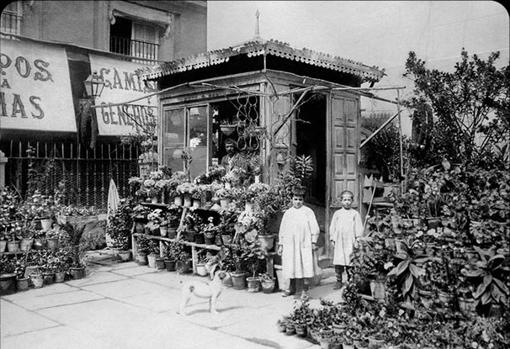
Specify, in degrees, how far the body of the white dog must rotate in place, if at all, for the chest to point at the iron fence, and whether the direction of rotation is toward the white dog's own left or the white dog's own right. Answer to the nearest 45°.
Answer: approximately 135° to the white dog's own left

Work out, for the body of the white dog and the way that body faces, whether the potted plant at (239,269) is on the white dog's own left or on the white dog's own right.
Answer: on the white dog's own left

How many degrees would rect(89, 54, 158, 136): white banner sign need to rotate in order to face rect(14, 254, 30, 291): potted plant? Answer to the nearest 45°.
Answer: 0° — it already faces it

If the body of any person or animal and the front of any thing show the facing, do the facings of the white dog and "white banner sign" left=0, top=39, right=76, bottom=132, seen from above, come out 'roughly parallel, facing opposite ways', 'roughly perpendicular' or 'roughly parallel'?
roughly perpendicular

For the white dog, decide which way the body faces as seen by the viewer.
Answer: to the viewer's right

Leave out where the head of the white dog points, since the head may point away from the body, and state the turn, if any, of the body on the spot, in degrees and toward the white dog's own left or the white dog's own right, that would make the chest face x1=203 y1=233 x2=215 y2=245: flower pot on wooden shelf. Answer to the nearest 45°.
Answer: approximately 90° to the white dog's own left

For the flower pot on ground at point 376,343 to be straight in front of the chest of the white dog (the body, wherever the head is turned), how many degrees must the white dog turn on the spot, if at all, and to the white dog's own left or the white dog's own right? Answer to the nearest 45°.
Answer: approximately 45° to the white dog's own right

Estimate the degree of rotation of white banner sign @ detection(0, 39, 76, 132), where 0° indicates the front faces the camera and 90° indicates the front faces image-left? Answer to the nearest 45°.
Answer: approximately 0°

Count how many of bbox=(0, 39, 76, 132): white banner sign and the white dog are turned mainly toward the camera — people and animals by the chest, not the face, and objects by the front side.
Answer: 1

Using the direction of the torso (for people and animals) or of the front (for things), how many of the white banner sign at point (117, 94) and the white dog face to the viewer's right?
1

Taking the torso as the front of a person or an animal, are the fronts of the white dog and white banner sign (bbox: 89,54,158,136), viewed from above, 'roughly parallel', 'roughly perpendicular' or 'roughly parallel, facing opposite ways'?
roughly perpendicular

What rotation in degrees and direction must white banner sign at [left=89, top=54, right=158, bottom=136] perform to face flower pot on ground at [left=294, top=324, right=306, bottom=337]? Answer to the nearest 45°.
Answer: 0° — it already faces it

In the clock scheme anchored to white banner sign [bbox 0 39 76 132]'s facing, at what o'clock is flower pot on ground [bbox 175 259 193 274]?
The flower pot on ground is roughly at 11 o'clock from the white banner sign.
